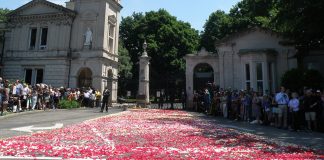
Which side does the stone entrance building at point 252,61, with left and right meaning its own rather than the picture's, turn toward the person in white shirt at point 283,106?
front

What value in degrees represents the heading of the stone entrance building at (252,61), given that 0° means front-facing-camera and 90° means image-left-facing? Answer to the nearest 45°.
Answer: approximately 0°

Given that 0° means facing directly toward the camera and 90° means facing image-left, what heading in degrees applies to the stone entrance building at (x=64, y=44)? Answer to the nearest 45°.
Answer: approximately 0°

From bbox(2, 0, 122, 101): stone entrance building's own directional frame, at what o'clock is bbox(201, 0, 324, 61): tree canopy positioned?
The tree canopy is roughly at 11 o'clock from the stone entrance building.

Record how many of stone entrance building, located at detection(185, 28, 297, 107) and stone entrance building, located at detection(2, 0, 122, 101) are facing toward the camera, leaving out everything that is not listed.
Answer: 2

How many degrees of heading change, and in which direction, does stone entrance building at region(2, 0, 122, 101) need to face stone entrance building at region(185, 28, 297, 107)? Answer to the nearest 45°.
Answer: approximately 45° to its left

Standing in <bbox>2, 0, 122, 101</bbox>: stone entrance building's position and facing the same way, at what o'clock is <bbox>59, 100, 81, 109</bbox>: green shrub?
The green shrub is roughly at 12 o'clock from the stone entrance building.

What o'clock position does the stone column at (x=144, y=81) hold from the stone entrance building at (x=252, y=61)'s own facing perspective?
The stone column is roughly at 3 o'clock from the stone entrance building.

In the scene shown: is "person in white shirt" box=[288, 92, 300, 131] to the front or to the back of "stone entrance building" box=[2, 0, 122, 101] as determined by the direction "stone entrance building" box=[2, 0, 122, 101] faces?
to the front

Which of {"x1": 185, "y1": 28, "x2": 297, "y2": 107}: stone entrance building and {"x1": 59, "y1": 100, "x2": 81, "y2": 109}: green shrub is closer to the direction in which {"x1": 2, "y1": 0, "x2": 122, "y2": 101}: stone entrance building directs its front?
the green shrub

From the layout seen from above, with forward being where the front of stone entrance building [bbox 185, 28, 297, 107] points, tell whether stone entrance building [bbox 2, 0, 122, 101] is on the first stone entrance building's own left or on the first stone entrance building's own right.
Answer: on the first stone entrance building's own right

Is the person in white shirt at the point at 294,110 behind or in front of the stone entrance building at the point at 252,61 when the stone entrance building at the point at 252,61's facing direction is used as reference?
in front
